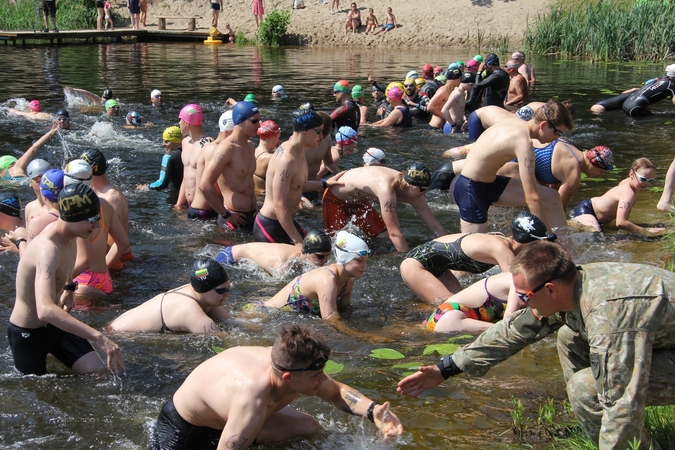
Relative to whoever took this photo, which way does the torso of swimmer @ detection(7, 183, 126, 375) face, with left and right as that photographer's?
facing to the right of the viewer

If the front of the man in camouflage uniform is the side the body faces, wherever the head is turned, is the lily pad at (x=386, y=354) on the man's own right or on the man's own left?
on the man's own right

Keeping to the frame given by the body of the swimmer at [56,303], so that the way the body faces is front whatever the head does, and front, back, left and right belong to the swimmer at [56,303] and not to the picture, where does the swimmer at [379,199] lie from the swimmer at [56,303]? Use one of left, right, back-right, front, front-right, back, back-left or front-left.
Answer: front-left

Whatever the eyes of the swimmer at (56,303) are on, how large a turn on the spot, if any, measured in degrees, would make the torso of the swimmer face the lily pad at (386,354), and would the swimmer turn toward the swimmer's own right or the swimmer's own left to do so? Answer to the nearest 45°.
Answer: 0° — they already face it

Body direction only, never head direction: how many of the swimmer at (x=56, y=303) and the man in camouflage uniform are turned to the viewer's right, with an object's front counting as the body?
1

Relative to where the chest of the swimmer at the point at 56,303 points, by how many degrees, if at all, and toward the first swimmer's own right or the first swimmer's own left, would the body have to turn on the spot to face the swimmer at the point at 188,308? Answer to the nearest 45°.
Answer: approximately 45° to the first swimmer's own left

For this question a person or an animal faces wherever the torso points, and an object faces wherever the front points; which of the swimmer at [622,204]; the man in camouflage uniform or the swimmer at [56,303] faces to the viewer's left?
the man in camouflage uniform

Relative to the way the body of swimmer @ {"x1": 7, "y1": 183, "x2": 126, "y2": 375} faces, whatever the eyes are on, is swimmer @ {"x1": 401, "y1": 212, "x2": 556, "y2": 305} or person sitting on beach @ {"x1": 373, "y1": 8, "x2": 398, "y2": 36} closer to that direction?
the swimmer

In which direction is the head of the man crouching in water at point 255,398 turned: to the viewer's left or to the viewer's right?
to the viewer's right

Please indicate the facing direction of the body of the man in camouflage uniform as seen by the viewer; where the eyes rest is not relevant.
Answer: to the viewer's left
